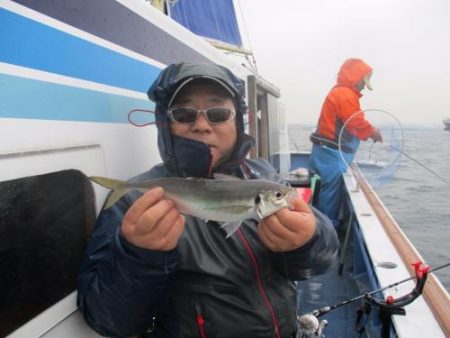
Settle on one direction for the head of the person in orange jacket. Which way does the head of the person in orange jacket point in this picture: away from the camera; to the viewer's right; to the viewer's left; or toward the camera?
to the viewer's right

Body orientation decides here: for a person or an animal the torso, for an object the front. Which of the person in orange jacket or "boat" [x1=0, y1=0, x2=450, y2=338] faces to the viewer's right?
the person in orange jacket

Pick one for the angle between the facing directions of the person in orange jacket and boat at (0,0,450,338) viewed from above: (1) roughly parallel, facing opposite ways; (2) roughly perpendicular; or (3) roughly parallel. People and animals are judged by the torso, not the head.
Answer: roughly perpendicular

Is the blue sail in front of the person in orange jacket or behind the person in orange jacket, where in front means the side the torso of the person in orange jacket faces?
behind

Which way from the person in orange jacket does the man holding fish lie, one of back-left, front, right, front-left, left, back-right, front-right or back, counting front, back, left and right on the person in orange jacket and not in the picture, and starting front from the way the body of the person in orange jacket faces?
right

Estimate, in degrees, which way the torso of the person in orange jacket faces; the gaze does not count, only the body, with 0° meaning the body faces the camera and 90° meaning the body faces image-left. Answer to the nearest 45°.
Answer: approximately 270°

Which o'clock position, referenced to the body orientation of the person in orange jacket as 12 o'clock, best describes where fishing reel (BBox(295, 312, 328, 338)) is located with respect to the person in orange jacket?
The fishing reel is roughly at 3 o'clock from the person in orange jacket.
